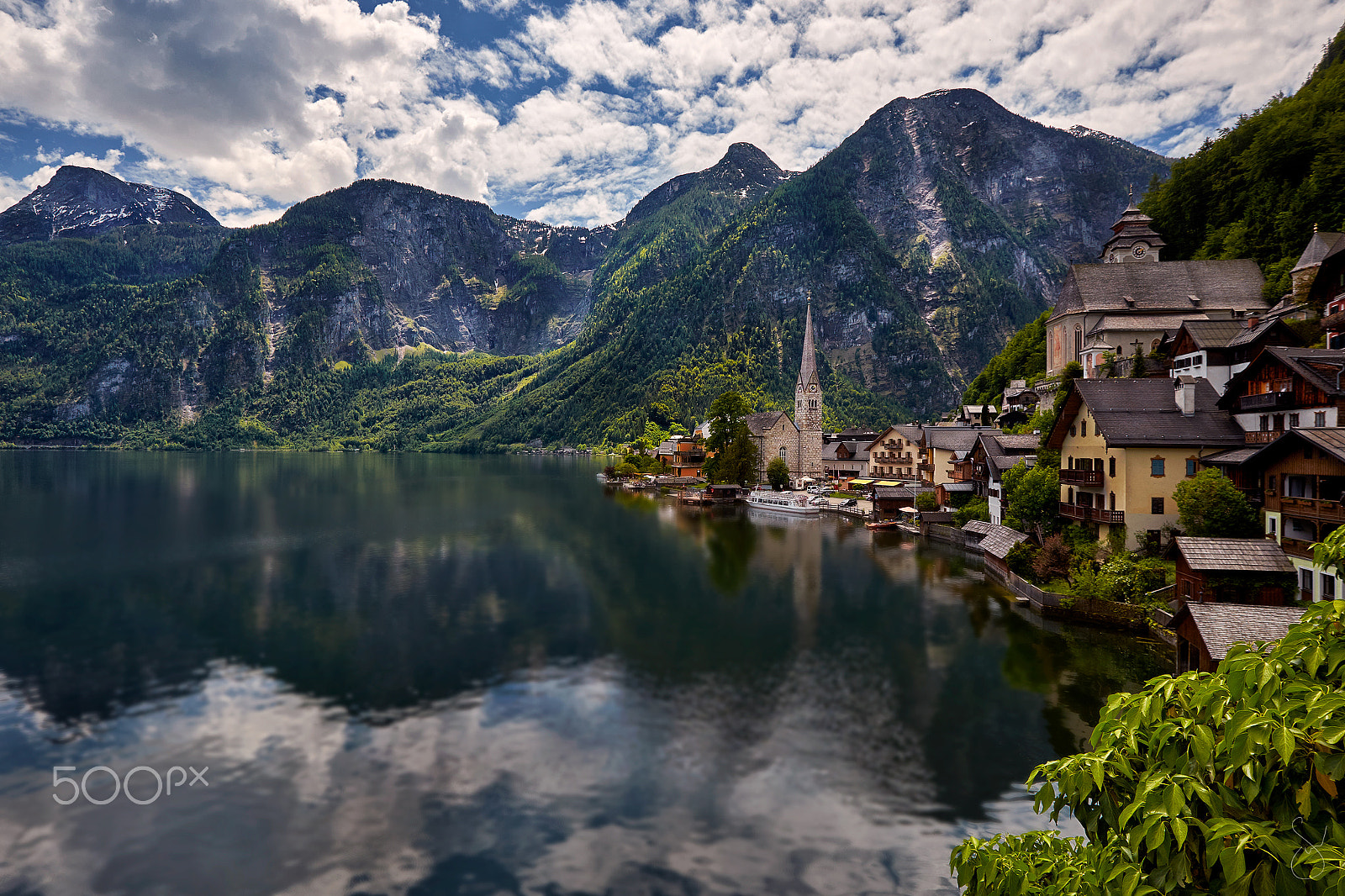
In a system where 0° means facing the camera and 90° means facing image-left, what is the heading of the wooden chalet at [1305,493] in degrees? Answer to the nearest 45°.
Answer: approximately 45°

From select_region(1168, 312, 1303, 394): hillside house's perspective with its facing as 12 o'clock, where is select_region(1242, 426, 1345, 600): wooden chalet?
The wooden chalet is roughly at 10 o'clock from the hillside house.

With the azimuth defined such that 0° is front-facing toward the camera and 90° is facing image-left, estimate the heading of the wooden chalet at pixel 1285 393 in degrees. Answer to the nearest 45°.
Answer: approximately 45°
